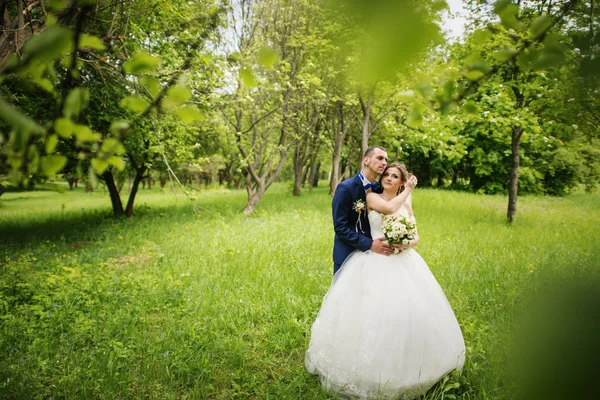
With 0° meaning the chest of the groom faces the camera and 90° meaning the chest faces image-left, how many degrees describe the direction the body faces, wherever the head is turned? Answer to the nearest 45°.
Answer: approximately 315°
